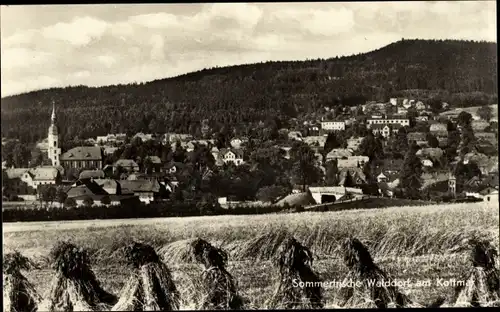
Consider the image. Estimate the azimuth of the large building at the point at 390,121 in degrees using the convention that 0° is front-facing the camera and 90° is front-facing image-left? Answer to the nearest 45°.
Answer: approximately 0°

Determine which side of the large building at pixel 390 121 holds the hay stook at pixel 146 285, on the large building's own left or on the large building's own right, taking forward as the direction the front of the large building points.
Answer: on the large building's own right

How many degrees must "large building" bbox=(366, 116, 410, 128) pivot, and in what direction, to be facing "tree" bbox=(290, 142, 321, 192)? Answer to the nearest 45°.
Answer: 0° — it already faces it

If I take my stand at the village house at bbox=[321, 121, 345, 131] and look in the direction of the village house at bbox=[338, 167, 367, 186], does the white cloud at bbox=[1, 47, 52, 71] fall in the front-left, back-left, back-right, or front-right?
back-right

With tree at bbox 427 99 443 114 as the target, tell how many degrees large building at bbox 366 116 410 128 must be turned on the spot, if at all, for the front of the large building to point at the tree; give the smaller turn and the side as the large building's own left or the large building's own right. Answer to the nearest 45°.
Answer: approximately 90° to the large building's own left

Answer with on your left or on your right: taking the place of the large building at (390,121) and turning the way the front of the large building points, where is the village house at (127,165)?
on your right

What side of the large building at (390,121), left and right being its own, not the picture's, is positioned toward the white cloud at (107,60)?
back

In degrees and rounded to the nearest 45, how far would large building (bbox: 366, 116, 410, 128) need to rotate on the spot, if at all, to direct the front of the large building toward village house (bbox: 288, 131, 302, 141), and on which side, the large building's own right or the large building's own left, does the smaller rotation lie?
approximately 90° to the large building's own right
